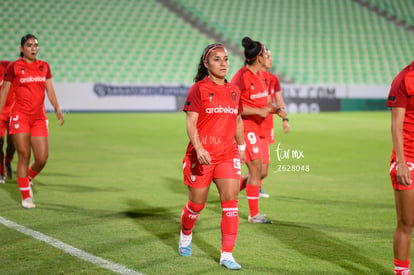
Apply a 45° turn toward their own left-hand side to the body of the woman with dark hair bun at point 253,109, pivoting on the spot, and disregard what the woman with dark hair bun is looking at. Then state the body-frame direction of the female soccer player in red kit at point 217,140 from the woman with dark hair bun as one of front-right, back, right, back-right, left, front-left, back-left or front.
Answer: right

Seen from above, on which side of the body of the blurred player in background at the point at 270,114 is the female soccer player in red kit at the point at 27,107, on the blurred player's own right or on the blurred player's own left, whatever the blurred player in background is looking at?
on the blurred player's own right

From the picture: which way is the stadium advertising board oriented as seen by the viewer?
toward the camera

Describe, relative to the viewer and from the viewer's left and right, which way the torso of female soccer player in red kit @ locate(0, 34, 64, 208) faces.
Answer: facing the viewer and to the right of the viewer

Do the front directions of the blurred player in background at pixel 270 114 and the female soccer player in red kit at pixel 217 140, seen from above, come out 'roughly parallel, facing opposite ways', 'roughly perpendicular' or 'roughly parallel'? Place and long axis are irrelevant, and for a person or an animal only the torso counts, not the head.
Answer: roughly parallel

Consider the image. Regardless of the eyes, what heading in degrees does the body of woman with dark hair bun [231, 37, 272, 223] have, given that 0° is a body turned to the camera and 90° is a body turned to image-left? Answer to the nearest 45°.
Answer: approximately 315°

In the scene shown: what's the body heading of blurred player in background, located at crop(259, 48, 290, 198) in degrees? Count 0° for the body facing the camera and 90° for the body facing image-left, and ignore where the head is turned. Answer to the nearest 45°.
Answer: approximately 315°

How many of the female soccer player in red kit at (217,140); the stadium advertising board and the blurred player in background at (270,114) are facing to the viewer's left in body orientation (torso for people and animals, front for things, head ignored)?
0

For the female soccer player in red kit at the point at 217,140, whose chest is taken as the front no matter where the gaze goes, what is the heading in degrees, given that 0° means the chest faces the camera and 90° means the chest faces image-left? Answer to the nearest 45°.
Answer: approximately 315°

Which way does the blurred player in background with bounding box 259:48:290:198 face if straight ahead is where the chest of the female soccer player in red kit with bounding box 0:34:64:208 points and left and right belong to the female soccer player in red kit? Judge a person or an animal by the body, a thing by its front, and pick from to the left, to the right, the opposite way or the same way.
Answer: the same way

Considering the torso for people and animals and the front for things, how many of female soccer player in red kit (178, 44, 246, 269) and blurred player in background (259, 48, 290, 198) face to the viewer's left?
0
